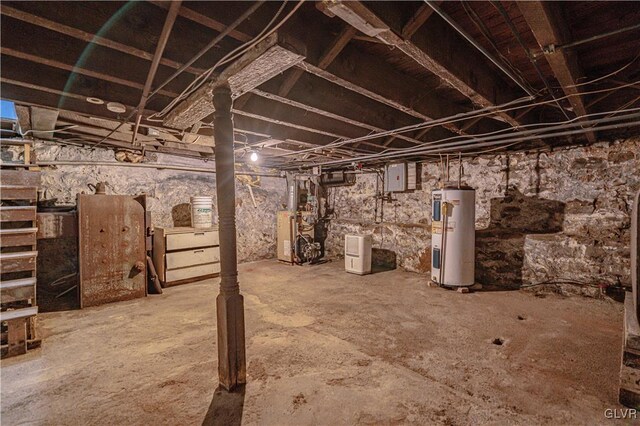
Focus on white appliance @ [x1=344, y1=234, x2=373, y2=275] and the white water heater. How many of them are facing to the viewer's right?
0

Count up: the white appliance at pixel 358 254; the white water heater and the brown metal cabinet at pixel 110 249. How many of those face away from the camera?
0

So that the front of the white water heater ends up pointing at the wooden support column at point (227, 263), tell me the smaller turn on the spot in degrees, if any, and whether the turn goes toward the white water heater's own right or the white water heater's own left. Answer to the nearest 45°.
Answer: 0° — it already faces it

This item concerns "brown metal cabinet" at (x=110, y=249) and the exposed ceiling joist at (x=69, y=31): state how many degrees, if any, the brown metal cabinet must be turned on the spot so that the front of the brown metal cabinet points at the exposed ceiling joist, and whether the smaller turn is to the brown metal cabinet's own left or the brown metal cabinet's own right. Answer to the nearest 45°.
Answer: approximately 45° to the brown metal cabinet's own right

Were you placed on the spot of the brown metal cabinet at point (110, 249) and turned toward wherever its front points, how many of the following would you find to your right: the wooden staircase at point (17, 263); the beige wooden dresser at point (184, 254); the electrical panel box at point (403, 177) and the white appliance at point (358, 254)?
1

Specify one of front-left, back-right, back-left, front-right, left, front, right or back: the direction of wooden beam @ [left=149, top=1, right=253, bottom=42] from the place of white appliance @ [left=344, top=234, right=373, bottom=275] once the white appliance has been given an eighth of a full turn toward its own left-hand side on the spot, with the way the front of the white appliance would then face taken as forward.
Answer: front

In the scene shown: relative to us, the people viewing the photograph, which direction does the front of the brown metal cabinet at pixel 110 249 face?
facing the viewer and to the right of the viewer

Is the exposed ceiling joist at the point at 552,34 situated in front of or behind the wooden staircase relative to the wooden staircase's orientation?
in front

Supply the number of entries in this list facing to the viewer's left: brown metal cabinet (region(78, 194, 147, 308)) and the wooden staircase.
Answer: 0

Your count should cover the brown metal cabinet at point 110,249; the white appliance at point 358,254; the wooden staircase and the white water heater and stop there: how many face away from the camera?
0

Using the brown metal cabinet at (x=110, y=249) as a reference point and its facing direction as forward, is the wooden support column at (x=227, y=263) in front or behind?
in front

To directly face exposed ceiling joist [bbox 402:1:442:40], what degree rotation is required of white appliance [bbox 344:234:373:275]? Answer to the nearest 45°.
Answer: approximately 45° to its left

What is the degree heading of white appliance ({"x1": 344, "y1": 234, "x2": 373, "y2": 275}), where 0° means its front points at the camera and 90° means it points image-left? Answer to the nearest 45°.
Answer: approximately 45°

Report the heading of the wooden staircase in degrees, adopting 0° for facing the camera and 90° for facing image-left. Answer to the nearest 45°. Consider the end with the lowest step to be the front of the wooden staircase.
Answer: approximately 315°

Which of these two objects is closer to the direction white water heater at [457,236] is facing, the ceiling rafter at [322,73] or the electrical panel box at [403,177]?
the ceiling rafter

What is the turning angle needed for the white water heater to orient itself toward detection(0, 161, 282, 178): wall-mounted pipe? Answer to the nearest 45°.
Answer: approximately 45° to its right

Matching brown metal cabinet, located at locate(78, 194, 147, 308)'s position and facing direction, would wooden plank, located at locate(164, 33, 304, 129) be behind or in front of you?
in front

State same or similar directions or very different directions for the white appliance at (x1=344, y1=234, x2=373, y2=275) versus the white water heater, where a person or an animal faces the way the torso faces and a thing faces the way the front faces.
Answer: same or similar directions

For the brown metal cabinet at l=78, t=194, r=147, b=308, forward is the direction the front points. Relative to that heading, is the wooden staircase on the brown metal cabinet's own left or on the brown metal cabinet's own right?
on the brown metal cabinet's own right
